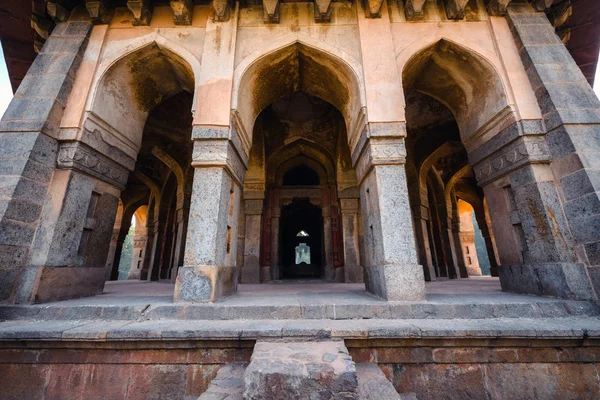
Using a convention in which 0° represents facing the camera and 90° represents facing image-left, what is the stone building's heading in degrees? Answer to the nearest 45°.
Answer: approximately 0°
